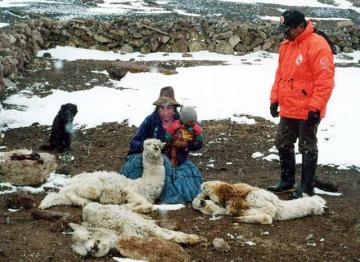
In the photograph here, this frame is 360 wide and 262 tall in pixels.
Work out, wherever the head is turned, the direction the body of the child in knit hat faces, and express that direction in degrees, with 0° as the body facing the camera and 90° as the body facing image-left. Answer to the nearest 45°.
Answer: approximately 0°

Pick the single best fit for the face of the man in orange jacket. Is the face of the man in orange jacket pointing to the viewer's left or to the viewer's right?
to the viewer's left

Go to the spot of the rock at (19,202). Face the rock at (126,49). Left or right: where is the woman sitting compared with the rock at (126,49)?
right

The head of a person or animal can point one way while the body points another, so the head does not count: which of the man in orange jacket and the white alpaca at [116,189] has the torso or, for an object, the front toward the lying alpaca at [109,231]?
the man in orange jacket

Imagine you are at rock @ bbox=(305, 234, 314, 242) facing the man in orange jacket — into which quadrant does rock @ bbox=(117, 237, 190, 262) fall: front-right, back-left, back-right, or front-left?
back-left

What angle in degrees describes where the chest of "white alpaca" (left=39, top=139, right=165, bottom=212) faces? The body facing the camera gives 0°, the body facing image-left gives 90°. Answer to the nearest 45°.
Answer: approximately 270°

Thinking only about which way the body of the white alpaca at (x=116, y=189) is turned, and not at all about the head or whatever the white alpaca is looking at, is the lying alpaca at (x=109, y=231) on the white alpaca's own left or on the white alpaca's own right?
on the white alpaca's own right

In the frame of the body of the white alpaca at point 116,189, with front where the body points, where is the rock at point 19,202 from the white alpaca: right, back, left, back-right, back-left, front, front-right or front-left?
back

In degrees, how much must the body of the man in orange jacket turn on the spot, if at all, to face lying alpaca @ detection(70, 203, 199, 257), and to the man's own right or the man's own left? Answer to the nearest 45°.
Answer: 0° — they already face it
